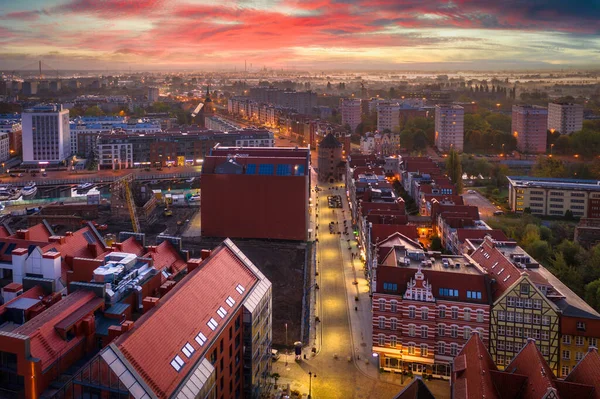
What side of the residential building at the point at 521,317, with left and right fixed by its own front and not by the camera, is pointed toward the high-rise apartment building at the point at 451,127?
back

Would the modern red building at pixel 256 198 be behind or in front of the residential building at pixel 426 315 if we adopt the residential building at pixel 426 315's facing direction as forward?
behind

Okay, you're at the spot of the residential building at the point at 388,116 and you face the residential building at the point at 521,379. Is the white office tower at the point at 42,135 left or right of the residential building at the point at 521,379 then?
right

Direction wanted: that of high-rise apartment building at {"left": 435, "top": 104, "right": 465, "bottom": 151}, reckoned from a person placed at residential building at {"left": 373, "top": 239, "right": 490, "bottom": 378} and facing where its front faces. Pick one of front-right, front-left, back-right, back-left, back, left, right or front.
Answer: back

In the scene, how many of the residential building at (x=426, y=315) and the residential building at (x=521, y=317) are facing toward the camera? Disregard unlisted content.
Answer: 2

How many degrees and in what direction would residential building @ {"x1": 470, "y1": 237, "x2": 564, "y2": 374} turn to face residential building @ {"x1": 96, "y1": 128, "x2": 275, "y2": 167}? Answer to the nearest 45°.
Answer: approximately 135° to its right

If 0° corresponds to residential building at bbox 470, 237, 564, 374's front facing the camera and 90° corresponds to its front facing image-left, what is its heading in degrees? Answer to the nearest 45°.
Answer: approximately 0°

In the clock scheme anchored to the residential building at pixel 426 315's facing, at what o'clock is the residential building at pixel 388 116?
the residential building at pixel 388 116 is roughly at 6 o'clock from the residential building at pixel 426 315.

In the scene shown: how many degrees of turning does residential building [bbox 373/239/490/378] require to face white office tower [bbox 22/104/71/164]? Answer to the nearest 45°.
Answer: approximately 135° to its right
